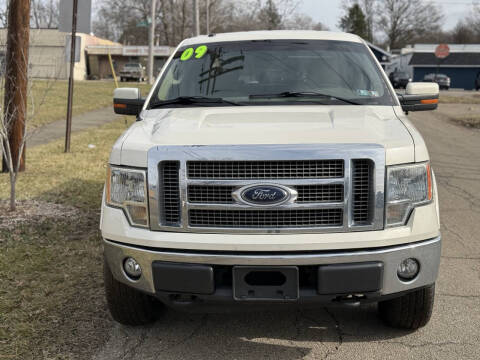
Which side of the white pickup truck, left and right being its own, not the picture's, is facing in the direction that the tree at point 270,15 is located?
back

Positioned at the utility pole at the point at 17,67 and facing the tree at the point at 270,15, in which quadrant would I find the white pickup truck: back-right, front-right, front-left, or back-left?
back-right

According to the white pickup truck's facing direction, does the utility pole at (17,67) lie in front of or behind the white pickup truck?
behind

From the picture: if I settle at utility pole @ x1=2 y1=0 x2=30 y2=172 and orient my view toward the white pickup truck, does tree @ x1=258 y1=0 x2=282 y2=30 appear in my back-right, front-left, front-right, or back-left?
back-left

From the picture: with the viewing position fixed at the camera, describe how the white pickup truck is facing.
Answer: facing the viewer
